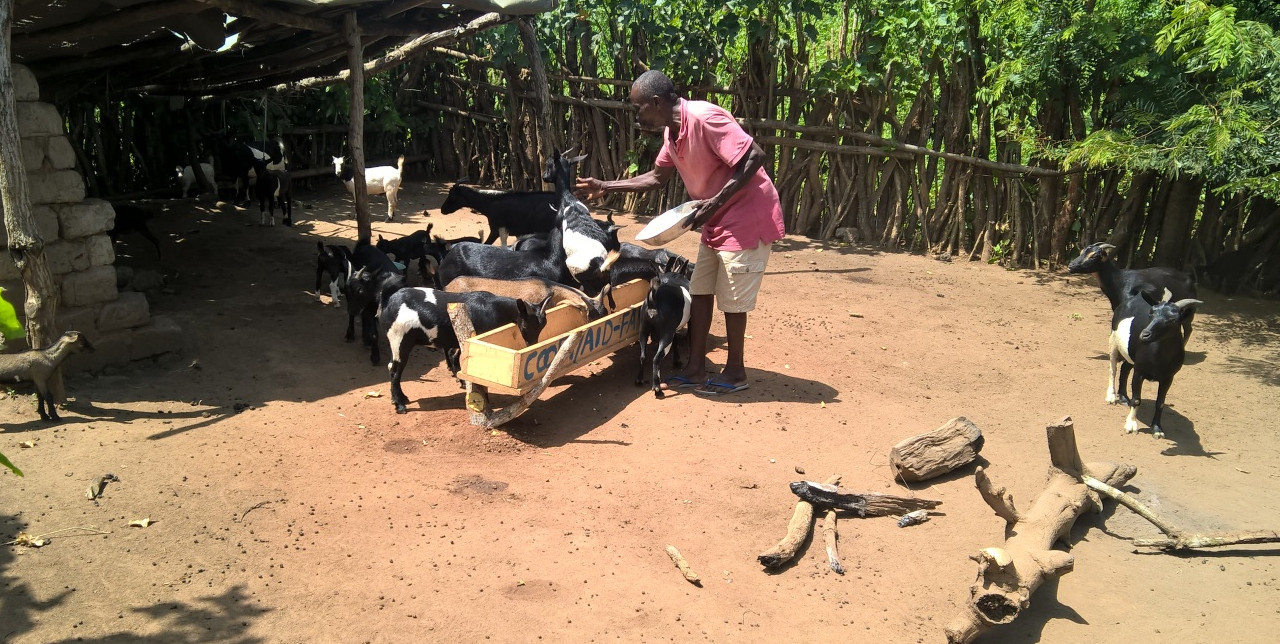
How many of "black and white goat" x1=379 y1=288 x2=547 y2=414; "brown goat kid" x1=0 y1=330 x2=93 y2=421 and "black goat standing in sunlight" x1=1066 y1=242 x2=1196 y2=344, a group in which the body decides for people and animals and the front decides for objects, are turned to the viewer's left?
1

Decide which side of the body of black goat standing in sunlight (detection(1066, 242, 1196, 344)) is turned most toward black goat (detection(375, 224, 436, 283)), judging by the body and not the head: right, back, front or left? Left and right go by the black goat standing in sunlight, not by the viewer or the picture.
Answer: front

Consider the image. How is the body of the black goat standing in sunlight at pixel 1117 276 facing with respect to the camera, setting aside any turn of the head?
to the viewer's left

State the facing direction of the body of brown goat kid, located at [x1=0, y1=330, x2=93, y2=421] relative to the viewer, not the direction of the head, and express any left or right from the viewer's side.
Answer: facing to the right of the viewer

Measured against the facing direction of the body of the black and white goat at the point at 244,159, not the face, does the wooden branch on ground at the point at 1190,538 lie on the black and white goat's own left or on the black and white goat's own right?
on the black and white goat's own left

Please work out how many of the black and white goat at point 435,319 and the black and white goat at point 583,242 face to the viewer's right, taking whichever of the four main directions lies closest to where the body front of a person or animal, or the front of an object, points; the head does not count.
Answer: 1

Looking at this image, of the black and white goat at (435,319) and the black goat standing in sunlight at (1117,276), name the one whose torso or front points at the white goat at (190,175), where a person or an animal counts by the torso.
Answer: the black goat standing in sunlight

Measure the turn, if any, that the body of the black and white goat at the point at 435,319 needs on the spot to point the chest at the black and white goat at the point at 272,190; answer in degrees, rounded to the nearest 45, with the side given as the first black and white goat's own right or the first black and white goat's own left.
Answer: approximately 90° to the first black and white goat's own left

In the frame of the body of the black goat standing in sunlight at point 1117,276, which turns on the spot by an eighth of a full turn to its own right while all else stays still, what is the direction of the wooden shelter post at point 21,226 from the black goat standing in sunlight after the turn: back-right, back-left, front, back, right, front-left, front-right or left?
left

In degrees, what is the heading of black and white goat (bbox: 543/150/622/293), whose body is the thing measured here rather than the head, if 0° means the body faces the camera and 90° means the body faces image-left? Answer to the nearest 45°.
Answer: approximately 135°

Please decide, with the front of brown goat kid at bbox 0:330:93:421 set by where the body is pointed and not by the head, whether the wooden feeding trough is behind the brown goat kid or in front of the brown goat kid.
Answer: in front

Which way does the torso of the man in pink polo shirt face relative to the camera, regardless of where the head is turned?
to the viewer's left

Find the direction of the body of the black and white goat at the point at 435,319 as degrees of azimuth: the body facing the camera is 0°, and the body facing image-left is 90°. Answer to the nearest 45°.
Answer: approximately 270°

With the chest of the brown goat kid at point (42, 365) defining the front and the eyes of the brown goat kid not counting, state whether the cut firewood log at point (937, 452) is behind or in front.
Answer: in front

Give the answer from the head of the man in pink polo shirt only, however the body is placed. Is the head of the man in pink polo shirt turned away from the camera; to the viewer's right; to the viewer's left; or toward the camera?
to the viewer's left
